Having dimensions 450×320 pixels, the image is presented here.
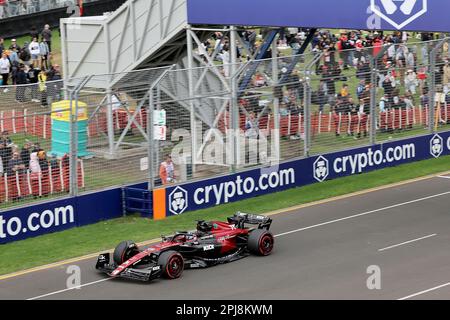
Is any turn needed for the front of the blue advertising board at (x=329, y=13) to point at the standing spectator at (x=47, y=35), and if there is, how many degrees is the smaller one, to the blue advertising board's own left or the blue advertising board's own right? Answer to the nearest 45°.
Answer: approximately 135° to the blue advertising board's own right

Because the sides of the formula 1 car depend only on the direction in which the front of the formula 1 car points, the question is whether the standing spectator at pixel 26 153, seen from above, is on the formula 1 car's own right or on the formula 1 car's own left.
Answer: on the formula 1 car's own right

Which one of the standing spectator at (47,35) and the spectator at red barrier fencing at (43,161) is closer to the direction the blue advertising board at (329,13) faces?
the spectator at red barrier fencing

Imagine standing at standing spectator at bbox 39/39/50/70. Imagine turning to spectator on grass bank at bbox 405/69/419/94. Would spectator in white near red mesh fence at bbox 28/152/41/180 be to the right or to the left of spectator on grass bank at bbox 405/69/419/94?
right

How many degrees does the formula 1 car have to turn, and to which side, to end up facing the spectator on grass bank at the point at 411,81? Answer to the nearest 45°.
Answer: approximately 180°

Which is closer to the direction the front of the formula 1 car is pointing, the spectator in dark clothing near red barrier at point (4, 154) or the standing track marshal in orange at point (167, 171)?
the spectator in dark clothing near red barrier

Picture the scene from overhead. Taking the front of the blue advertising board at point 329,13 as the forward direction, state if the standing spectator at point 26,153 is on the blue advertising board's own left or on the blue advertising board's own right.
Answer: on the blue advertising board's own right

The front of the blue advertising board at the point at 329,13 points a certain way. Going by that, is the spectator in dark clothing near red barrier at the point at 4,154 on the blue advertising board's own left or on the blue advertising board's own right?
on the blue advertising board's own right

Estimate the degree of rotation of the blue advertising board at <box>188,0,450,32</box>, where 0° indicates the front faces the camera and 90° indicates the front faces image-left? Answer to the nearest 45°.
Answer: approximately 0°

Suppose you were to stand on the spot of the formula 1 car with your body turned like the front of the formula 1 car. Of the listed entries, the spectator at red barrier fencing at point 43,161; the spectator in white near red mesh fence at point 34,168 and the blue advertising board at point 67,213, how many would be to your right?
3

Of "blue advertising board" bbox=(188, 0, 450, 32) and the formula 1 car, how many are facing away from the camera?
0
